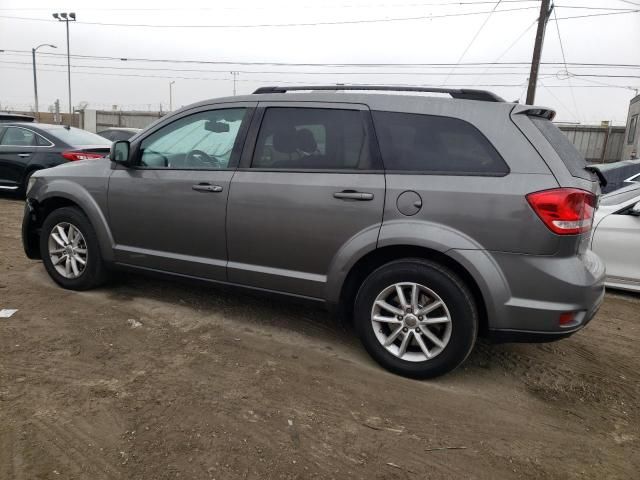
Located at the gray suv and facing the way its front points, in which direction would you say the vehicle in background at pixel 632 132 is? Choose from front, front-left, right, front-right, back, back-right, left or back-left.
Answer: right

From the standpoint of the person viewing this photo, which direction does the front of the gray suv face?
facing away from the viewer and to the left of the viewer

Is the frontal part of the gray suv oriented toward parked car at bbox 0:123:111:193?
yes

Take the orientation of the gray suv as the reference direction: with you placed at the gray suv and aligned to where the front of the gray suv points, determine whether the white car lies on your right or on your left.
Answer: on your right

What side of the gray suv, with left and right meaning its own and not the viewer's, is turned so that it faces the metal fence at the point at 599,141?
right

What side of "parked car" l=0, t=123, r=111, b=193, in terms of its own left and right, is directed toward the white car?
back

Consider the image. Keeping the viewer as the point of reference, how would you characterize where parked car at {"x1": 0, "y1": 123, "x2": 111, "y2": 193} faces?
facing away from the viewer and to the left of the viewer

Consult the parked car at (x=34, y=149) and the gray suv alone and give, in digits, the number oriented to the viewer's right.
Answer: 0

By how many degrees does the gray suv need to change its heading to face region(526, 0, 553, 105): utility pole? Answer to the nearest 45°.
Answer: approximately 90° to its right

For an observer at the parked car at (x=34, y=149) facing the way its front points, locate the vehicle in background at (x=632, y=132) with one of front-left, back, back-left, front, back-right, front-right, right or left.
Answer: back-right
